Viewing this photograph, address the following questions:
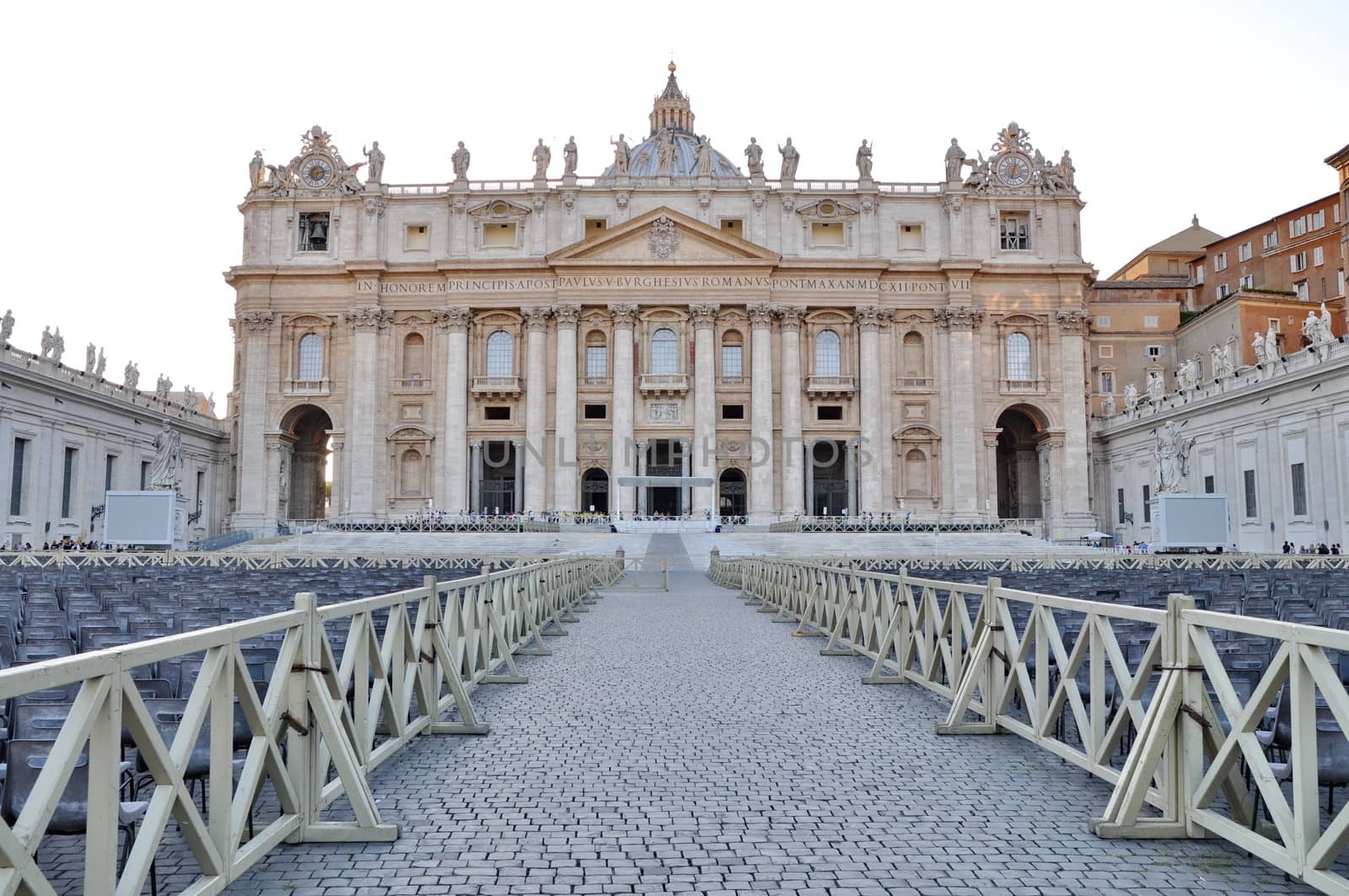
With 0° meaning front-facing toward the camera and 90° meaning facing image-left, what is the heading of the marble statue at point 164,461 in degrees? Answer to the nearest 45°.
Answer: approximately 0°

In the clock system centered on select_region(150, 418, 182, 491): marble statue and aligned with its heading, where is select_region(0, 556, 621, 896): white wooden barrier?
The white wooden barrier is roughly at 12 o'clock from the marble statue.
